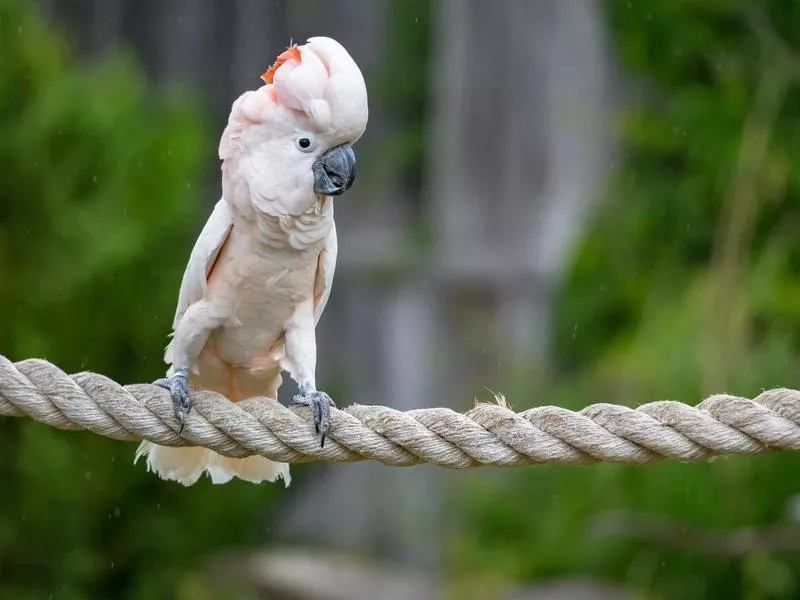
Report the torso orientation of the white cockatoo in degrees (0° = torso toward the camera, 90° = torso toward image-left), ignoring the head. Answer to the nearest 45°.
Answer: approximately 315°
